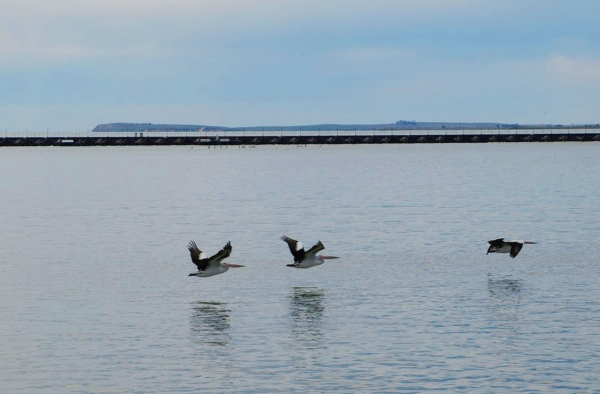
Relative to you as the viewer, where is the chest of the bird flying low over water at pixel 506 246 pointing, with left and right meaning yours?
facing to the right of the viewer
